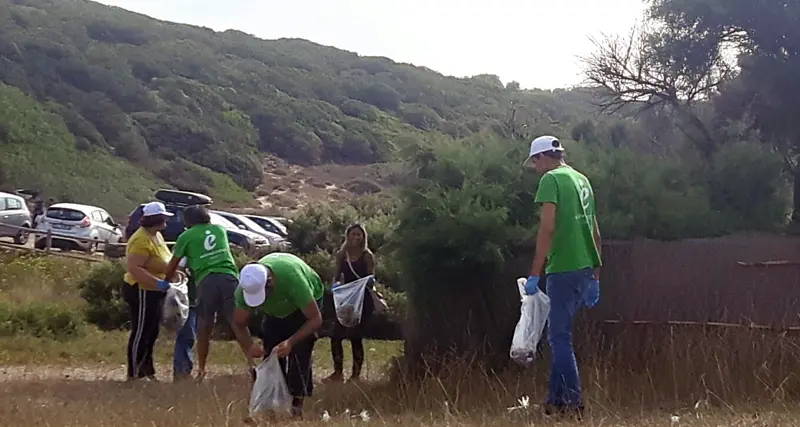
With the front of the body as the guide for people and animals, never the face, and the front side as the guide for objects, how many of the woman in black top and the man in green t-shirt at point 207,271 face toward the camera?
1

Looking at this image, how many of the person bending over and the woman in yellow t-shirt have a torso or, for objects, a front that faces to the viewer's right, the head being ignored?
1

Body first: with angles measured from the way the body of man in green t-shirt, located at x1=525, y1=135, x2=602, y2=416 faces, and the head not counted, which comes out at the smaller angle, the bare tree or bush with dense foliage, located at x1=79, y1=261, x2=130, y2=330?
the bush with dense foliage

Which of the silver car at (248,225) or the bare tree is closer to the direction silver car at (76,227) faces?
the silver car

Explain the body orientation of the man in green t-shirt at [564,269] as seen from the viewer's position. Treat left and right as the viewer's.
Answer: facing away from the viewer and to the left of the viewer

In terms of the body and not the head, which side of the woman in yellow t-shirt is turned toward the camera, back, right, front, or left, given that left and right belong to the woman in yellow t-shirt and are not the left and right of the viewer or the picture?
right

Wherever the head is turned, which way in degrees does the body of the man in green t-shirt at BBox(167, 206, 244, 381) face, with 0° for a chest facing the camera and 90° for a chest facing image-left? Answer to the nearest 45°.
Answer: approximately 135°

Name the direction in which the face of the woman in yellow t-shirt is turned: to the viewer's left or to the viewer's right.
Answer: to the viewer's right

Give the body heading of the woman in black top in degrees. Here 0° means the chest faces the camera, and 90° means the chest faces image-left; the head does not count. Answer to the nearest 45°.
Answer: approximately 0°
